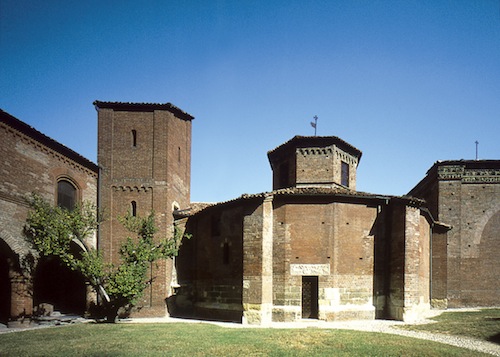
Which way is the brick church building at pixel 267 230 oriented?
toward the camera
